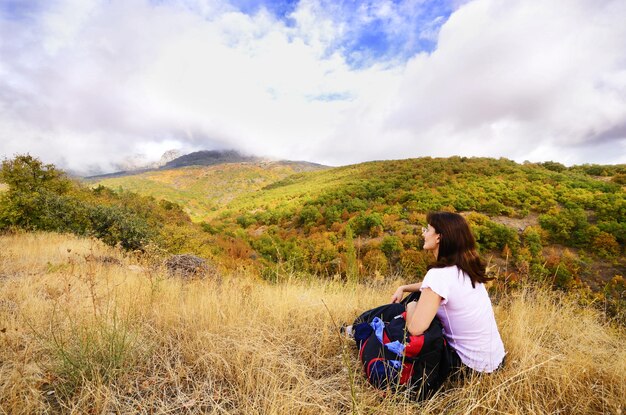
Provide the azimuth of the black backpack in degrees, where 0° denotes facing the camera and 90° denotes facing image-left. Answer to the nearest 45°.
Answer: approximately 45°

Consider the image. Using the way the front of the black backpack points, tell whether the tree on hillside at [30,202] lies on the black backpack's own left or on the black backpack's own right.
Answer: on the black backpack's own right

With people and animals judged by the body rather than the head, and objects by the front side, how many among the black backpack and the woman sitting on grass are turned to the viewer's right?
0

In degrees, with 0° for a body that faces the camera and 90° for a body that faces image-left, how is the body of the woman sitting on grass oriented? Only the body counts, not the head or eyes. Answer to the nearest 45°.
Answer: approximately 135°

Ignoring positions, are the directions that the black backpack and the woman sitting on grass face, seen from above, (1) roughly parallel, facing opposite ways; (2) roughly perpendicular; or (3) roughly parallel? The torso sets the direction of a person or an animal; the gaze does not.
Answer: roughly perpendicular

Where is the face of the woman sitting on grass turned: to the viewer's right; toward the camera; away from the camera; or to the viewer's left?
to the viewer's left

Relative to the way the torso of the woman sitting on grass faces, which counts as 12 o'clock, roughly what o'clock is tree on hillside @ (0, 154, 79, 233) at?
The tree on hillside is roughly at 11 o'clock from the woman sitting on grass.
